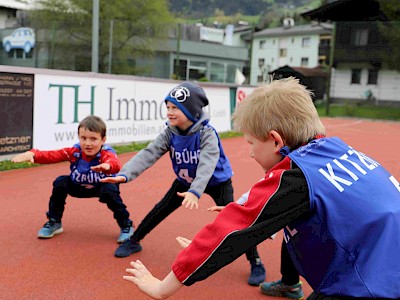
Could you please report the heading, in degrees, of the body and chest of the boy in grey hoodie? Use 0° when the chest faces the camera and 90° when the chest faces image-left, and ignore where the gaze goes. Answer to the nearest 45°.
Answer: approximately 45°

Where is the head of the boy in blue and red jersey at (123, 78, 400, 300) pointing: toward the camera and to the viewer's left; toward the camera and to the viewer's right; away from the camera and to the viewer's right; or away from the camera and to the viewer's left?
away from the camera and to the viewer's left

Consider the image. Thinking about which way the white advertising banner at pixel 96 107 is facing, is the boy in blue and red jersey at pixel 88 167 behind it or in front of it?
in front

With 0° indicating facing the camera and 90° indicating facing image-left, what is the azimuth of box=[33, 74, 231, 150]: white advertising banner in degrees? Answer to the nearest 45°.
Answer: approximately 315°

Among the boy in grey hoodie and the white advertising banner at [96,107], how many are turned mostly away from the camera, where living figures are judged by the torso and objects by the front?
0

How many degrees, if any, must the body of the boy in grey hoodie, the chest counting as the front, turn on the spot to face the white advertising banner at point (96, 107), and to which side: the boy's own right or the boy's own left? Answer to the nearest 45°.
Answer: approximately 135° to the boy's own right

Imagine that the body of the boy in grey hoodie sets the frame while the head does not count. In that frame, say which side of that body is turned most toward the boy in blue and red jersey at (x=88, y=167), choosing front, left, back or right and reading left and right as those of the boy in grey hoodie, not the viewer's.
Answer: right

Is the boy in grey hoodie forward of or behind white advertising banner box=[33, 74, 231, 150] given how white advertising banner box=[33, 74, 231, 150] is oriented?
forward
